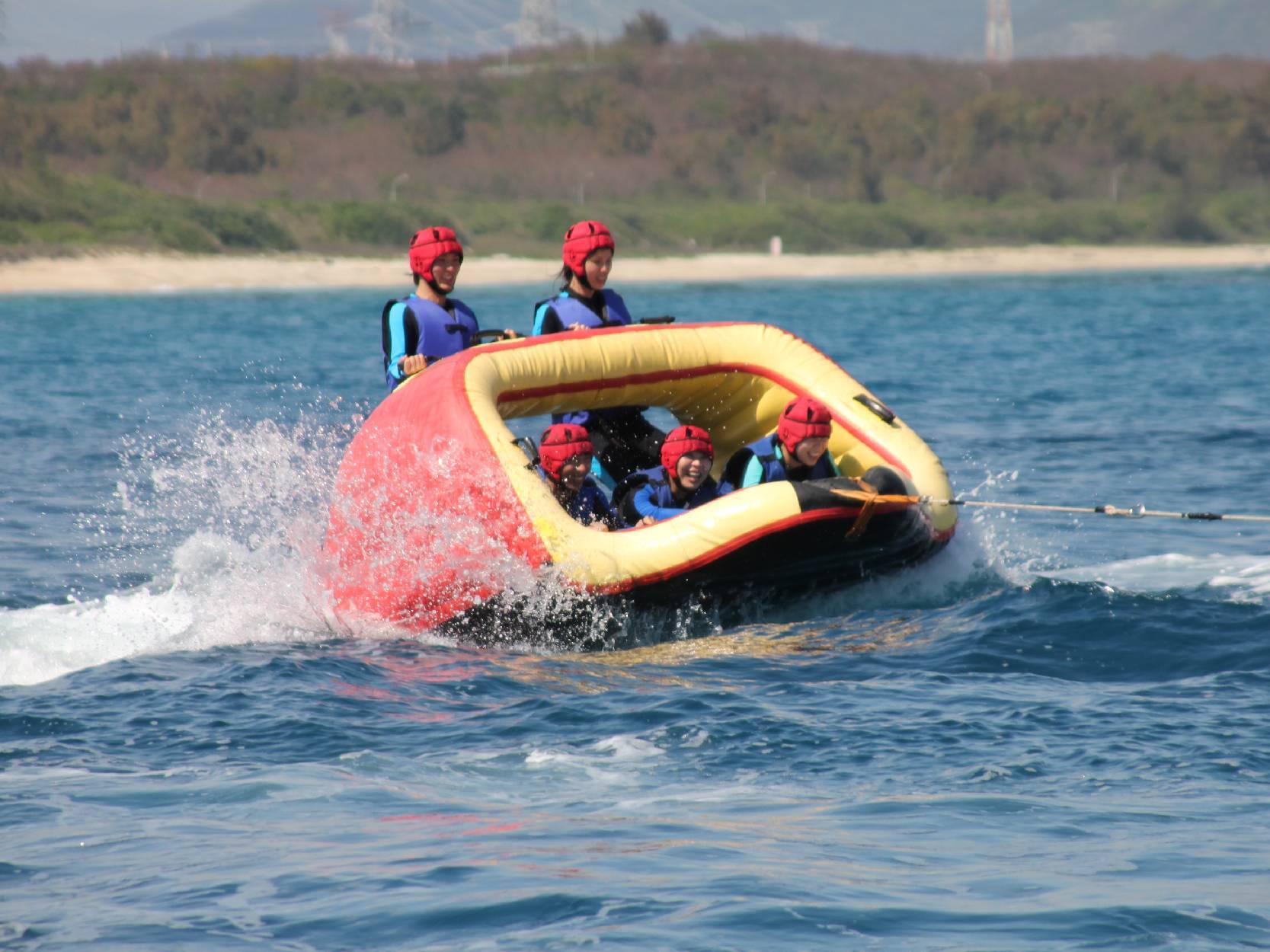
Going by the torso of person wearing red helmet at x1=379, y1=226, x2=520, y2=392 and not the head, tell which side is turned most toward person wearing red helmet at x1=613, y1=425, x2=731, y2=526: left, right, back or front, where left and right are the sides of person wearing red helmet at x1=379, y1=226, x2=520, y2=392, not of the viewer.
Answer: front

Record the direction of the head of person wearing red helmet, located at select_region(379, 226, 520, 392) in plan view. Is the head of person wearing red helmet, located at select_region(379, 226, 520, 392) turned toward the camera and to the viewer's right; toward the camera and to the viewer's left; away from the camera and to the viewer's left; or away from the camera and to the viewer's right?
toward the camera and to the viewer's right

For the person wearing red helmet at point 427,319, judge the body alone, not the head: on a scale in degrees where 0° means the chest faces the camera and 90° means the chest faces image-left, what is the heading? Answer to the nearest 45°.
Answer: approximately 315°

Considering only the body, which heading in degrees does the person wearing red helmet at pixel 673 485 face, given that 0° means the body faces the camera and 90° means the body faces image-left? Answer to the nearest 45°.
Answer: approximately 315°

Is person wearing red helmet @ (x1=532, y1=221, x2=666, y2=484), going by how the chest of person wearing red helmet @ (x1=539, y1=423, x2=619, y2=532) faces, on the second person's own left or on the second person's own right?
on the second person's own left

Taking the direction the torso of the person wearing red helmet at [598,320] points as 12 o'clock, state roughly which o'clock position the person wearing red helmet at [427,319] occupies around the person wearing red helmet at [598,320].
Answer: the person wearing red helmet at [427,319] is roughly at 4 o'clock from the person wearing red helmet at [598,320].

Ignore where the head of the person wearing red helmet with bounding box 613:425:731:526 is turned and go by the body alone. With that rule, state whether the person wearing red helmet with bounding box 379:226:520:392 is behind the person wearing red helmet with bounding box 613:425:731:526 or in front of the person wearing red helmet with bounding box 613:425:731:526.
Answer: behind

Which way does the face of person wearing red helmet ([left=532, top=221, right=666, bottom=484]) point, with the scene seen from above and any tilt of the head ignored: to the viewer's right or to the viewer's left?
to the viewer's right

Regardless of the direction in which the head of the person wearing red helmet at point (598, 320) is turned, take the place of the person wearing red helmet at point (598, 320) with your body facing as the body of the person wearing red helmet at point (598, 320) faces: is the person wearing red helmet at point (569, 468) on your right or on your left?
on your right
